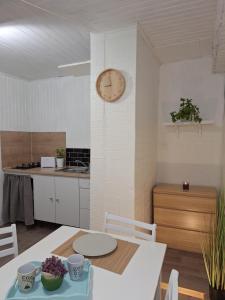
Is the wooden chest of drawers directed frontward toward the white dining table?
yes

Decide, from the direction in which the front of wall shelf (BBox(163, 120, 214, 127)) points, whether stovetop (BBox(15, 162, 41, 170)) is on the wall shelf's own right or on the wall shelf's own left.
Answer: on the wall shelf's own right

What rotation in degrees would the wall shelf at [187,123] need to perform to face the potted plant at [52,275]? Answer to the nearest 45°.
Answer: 0° — it already faces it

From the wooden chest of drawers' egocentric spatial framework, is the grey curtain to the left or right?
on its right

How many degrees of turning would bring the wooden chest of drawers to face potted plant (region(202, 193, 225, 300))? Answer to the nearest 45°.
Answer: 0° — it already faces it

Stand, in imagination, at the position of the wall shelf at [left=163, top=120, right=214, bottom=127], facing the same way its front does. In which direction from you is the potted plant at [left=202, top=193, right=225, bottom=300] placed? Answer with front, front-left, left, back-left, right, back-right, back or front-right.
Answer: front

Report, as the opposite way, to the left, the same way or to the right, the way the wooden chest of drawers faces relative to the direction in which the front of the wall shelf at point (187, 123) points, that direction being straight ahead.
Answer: the same way

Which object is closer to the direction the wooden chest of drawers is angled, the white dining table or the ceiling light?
the white dining table

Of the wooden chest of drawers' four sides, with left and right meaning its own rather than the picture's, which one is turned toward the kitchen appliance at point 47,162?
right

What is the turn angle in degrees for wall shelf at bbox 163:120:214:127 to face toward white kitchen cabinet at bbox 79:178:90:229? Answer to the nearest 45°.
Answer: approximately 90° to its right

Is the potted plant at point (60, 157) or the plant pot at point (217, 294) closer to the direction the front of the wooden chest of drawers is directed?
the plant pot

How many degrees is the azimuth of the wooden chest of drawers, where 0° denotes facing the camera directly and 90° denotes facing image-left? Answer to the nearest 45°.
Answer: approximately 0°

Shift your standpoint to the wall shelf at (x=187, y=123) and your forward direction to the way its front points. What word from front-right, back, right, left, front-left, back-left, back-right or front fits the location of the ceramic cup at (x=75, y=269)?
front

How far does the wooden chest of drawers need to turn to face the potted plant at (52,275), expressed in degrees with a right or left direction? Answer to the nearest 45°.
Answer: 0° — it already faces it

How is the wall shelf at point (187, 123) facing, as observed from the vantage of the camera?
facing the viewer

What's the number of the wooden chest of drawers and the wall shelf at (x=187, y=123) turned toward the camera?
2

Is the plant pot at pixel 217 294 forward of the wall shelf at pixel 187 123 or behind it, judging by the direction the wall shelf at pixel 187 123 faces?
forward
